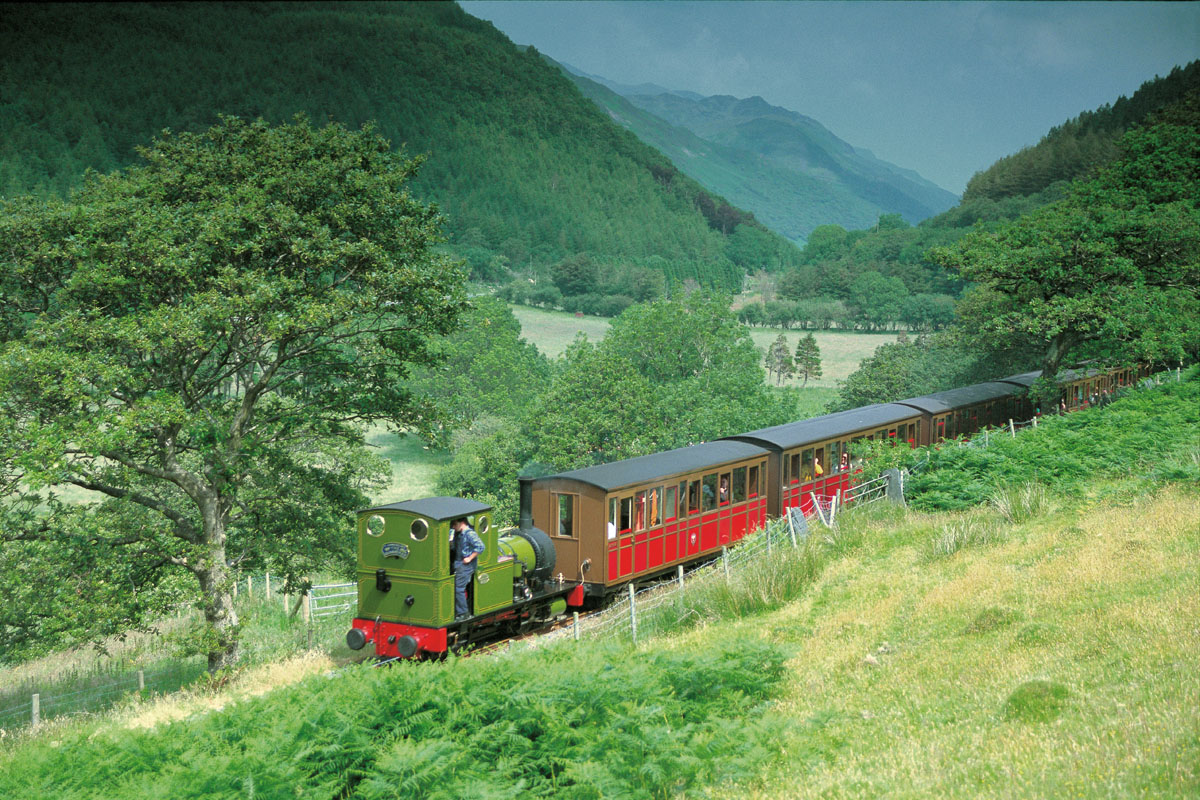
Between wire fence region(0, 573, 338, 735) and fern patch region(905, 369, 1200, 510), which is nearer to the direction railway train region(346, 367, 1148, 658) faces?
the wire fence

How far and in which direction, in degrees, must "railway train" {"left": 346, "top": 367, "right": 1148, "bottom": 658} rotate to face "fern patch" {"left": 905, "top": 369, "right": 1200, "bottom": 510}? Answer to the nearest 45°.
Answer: approximately 135° to its left

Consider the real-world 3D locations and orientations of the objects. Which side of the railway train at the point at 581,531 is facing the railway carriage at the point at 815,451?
back

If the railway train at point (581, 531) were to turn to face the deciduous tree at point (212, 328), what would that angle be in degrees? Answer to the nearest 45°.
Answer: approximately 45° to its right

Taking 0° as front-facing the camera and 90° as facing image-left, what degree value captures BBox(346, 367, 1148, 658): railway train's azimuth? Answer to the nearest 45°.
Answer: approximately 45°

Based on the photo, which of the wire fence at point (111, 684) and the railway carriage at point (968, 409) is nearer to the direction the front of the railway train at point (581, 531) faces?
the wire fence

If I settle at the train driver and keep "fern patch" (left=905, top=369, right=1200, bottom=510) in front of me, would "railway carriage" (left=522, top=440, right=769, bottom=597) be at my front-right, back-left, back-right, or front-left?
front-left

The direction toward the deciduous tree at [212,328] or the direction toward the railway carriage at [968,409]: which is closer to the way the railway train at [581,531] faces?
the deciduous tree

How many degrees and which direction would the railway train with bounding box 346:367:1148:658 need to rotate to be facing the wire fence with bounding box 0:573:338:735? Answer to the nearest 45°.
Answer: approximately 45° to its right
